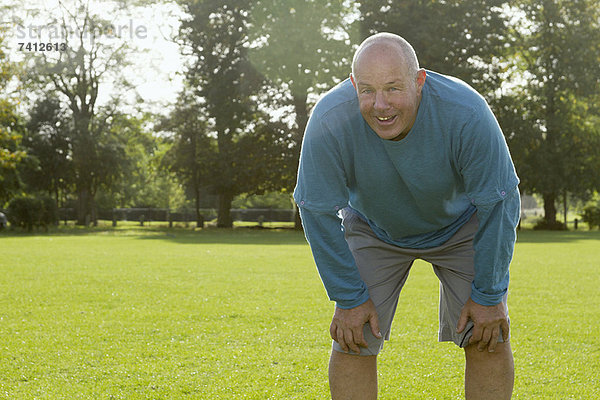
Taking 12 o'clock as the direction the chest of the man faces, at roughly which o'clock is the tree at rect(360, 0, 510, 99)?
The tree is roughly at 6 o'clock from the man.

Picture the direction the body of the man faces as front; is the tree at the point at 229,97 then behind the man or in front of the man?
behind

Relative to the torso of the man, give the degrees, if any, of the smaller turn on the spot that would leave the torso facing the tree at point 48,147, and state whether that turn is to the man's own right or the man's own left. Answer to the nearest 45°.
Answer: approximately 135° to the man's own right

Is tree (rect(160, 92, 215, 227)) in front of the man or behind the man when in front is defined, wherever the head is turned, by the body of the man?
behind

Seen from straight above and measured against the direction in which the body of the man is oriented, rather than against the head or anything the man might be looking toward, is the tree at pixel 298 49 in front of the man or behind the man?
behind

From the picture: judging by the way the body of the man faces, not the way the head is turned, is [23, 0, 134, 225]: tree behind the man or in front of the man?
behind

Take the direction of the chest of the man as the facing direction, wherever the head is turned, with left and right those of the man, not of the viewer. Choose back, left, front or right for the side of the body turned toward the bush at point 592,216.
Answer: back

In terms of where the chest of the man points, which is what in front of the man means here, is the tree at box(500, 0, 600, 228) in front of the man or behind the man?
behind

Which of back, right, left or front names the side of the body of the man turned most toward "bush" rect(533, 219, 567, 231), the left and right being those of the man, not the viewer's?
back
